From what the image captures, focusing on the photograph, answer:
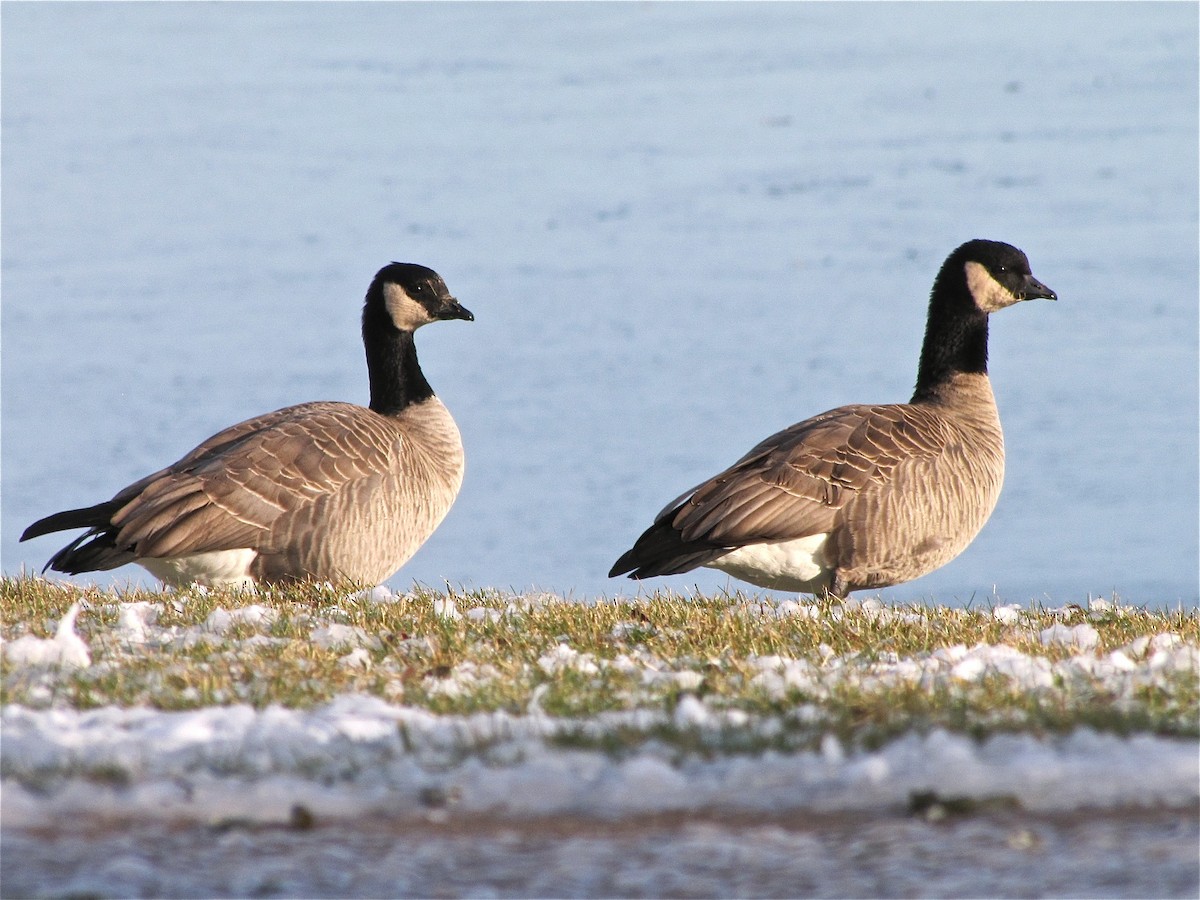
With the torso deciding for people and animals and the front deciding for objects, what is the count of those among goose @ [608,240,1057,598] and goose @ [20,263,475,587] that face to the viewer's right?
2

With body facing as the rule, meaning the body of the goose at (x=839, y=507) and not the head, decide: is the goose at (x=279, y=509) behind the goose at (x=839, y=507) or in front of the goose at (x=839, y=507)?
behind

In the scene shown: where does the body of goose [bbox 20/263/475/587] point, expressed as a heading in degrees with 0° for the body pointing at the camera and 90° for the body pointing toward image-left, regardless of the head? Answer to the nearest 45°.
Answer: approximately 270°

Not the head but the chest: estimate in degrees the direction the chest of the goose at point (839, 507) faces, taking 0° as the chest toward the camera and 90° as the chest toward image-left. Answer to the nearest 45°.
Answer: approximately 270°

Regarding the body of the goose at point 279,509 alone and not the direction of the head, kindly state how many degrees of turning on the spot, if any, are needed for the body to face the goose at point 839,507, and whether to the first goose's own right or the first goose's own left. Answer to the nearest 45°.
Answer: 0° — it already faces it
